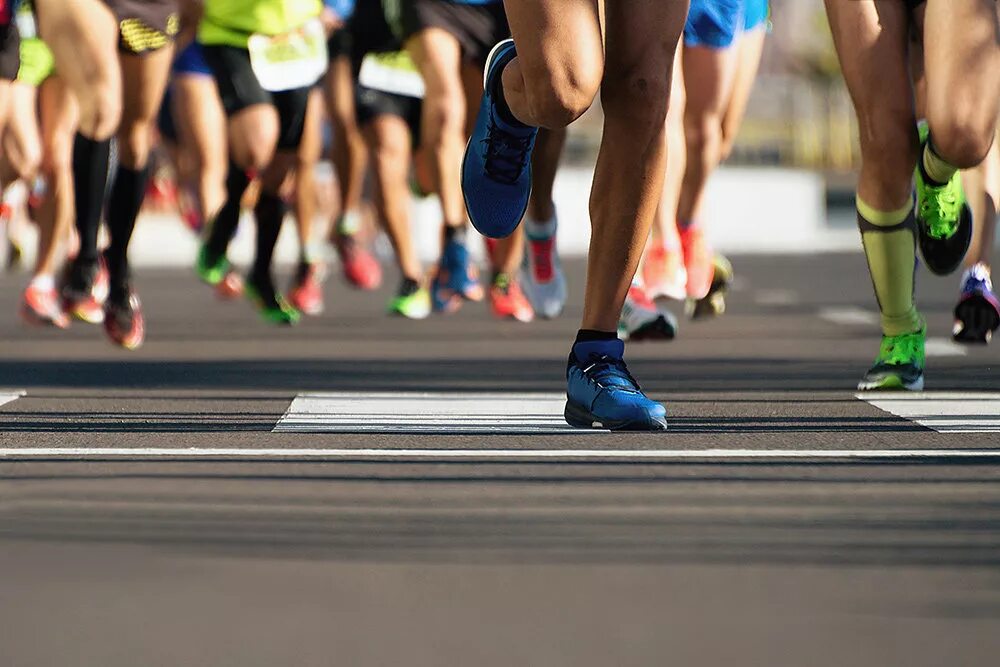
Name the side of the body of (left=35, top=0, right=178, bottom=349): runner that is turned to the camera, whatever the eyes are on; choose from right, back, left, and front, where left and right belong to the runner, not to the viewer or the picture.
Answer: front

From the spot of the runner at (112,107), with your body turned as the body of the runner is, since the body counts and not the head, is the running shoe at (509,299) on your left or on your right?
on your left

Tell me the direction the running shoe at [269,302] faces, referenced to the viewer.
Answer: facing the viewer and to the right of the viewer

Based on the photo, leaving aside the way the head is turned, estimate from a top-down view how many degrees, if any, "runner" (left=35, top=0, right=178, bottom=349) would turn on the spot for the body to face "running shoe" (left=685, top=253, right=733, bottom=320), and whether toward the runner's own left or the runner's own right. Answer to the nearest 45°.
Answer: approximately 90° to the runner's own left

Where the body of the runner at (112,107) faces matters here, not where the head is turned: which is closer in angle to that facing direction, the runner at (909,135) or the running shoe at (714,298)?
the runner

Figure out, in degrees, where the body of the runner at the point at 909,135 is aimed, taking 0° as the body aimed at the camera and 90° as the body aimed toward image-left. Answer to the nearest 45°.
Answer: approximately 0°
